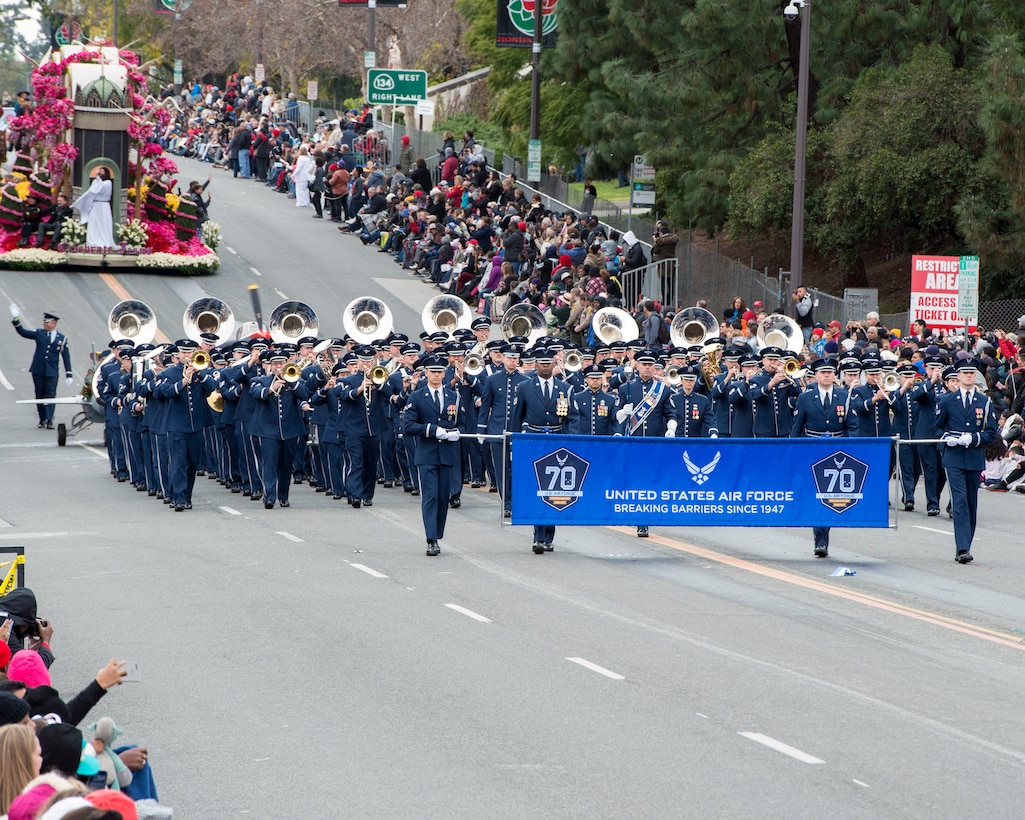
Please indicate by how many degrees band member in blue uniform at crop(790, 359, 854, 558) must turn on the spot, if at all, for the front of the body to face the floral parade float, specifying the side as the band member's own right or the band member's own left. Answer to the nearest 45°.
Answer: approximately 135° to the band member's own right

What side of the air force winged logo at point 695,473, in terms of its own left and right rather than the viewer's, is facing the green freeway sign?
back

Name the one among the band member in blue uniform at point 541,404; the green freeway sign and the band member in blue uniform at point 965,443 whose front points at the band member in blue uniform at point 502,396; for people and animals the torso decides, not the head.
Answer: the green freeway sign

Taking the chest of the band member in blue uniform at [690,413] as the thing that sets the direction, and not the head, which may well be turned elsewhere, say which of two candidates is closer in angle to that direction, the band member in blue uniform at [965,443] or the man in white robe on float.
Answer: the band member in blue uniform

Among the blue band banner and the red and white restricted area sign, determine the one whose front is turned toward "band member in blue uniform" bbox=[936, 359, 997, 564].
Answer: the red and white restricted area sign

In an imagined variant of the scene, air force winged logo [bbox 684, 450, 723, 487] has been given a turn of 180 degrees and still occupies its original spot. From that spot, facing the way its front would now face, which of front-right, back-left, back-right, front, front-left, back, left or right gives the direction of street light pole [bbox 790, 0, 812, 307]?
front

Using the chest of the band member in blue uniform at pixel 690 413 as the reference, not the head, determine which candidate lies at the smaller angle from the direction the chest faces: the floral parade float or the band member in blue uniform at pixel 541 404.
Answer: the band member in blue uniform

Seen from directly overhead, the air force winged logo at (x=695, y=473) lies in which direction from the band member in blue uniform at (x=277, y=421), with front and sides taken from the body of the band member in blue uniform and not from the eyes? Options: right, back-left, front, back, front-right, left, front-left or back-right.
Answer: front-left

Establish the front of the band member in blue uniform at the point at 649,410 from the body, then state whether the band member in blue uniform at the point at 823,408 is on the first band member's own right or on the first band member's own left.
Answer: on the first band member's own left

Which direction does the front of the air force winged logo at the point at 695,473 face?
toward the camera

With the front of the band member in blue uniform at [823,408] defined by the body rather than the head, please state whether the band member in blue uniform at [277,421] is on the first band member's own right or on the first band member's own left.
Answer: on the first band member's own right

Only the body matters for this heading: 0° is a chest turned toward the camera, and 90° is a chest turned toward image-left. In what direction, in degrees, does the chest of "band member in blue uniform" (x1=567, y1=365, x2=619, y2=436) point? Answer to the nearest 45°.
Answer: approximately 0°

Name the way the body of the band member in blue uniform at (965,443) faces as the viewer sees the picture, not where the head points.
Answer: toward the camera

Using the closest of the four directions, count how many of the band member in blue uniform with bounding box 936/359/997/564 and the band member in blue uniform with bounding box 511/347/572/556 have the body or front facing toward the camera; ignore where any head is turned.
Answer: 2

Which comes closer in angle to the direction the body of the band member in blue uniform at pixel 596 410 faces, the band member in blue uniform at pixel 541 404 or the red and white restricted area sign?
the band member in blue uniform

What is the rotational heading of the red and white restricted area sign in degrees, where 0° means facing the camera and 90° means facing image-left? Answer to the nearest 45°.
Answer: approximately 0°
